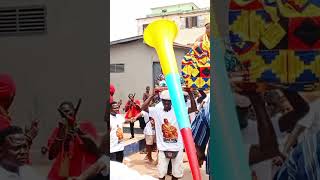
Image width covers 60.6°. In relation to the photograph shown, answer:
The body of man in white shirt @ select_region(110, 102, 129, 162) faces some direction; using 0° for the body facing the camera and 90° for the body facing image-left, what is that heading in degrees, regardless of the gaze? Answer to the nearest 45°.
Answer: approximately 315°
